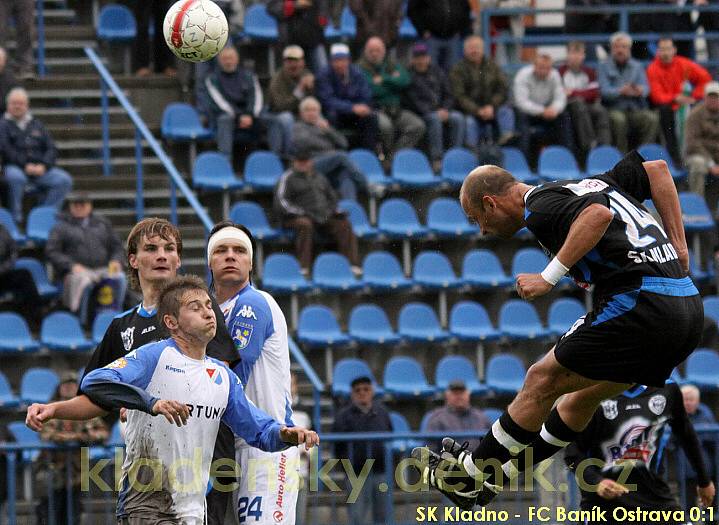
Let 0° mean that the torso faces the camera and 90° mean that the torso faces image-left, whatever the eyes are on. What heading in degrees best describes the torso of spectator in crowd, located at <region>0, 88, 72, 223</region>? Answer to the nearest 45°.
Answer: approximately 0°

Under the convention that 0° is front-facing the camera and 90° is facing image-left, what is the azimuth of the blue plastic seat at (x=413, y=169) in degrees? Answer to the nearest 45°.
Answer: approximately 315°

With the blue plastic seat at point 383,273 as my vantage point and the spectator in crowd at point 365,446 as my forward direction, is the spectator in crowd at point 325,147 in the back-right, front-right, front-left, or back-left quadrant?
back-right

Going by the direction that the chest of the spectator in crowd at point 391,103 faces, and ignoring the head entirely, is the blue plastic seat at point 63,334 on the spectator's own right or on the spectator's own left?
on the spectator's own right

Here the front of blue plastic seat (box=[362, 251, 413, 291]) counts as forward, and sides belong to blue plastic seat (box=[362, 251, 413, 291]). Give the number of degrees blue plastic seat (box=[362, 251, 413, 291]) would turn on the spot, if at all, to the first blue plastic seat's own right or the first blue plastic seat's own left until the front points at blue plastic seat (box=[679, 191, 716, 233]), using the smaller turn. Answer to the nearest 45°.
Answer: approximately 45° to the first blue plastic seat's own left

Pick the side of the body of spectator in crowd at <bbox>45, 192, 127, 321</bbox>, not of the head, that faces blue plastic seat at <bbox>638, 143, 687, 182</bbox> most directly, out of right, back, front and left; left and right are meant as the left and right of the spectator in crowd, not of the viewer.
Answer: left

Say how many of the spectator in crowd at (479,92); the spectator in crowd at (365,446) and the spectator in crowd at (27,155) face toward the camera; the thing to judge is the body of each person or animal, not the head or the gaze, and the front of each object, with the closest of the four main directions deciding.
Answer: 3
